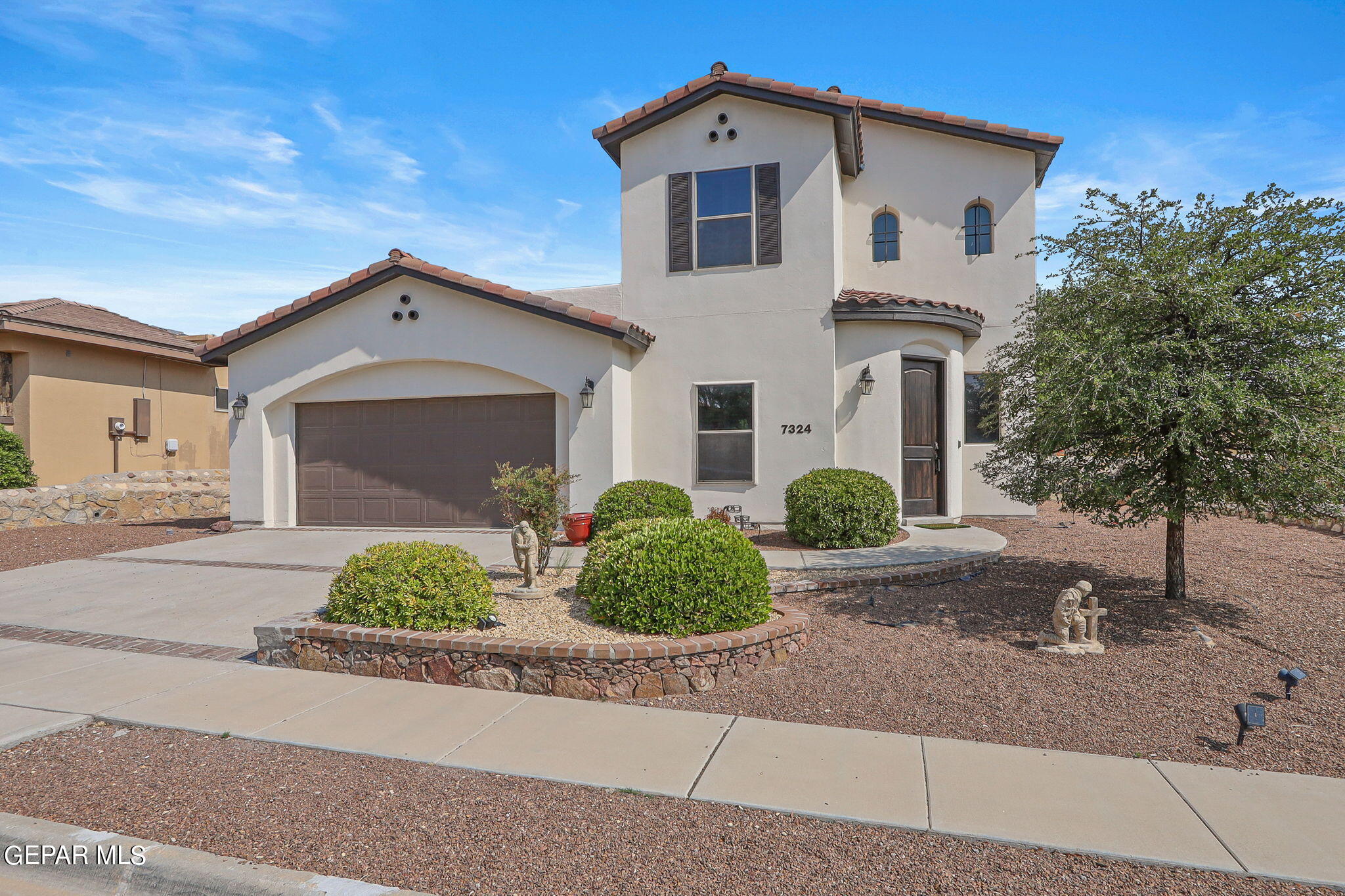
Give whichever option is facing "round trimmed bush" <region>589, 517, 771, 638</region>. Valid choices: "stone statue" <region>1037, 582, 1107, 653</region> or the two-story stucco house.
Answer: the two-story stucco house

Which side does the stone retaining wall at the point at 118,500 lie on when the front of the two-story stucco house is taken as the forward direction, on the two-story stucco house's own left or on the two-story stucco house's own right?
on the two-story stucco house's own right

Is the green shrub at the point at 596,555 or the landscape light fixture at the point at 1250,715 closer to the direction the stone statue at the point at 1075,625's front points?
the landscape light fixture

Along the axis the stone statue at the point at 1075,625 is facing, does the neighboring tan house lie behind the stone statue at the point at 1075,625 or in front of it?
behind

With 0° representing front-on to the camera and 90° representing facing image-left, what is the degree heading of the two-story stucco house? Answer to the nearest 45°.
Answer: approximately 0°

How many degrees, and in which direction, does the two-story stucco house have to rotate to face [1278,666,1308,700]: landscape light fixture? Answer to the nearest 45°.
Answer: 0° — it already faces it

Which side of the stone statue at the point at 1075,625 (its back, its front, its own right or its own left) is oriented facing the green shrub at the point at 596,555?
back

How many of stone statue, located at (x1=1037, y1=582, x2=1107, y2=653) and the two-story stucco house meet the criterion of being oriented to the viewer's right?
1

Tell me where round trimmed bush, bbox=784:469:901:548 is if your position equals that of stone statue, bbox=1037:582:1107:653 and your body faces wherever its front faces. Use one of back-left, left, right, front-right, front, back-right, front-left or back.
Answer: back-left

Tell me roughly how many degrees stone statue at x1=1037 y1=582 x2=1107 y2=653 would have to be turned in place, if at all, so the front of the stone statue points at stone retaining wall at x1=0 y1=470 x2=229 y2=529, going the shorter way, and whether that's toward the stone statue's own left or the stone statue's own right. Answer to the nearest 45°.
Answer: approximately 180°

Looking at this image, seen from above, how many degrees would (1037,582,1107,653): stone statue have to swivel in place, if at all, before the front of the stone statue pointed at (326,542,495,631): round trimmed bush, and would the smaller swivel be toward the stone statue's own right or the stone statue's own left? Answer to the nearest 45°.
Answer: approximately 135° to the stone statue's own right

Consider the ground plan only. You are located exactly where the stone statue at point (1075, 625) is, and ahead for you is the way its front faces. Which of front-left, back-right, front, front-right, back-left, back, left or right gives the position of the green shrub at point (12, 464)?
back

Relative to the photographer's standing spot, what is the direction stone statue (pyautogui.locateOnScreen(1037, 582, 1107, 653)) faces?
facing to the right of the viewer
